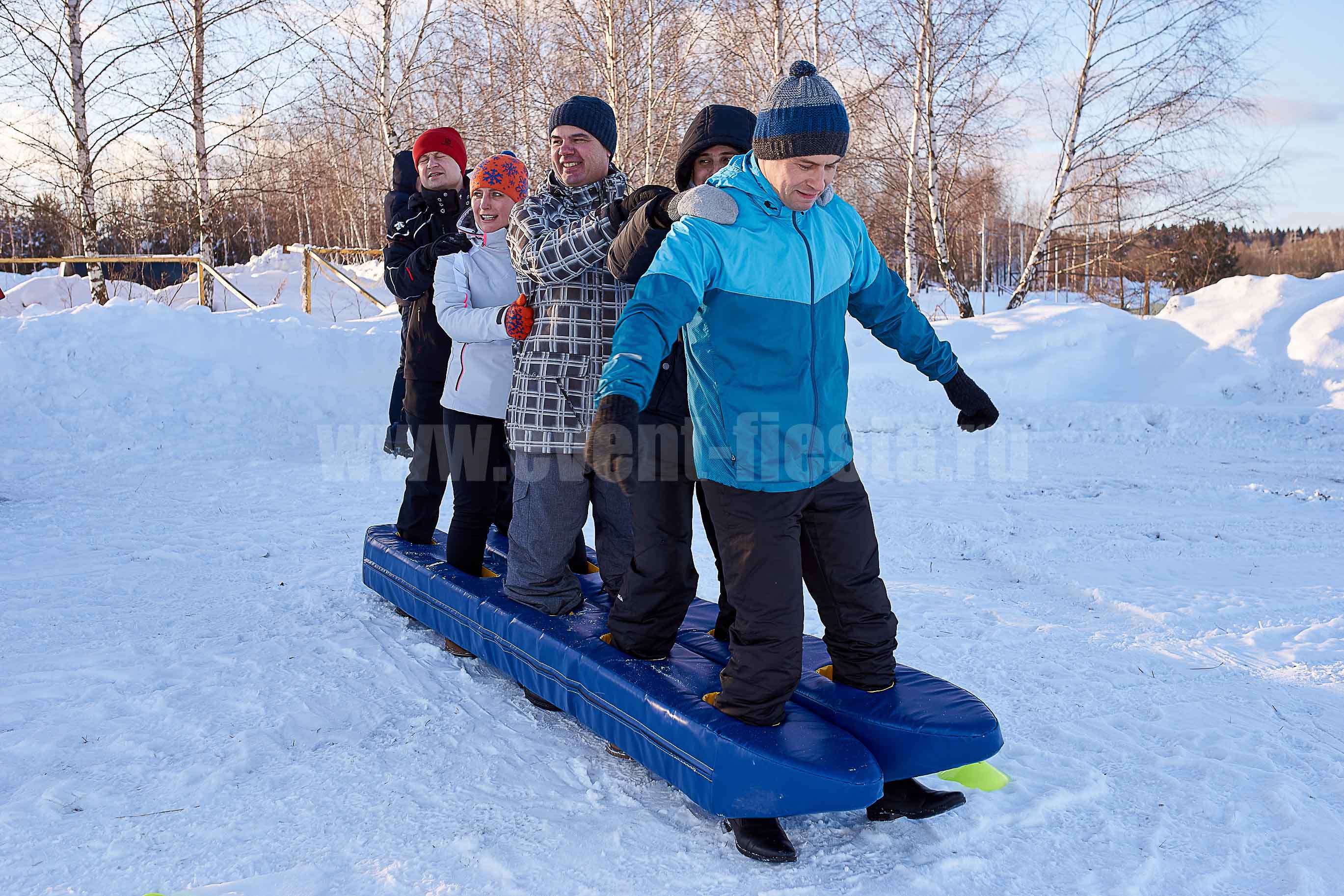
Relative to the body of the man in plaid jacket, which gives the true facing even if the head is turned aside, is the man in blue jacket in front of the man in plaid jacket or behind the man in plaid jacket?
in front

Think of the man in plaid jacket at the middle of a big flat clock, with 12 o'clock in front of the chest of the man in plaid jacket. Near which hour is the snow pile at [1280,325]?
The snow pile is roughly at 9 o'clock from the man in plaid jacket.

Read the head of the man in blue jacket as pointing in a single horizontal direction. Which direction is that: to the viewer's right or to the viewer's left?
to the viewer's right

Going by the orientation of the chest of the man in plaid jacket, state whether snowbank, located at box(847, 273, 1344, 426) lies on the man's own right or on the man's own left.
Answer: on the man's own left

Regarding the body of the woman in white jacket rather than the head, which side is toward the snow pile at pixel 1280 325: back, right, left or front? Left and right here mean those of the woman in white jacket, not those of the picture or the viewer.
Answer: left

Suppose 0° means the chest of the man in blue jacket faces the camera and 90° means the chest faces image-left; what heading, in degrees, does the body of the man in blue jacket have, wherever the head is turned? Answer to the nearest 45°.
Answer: approximately 315°

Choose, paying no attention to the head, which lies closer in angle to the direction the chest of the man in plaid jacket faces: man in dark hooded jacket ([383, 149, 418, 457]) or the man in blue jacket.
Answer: the man in blue jacket

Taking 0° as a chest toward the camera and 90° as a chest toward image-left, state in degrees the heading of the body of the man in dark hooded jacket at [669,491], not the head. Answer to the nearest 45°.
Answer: approximately 315°
